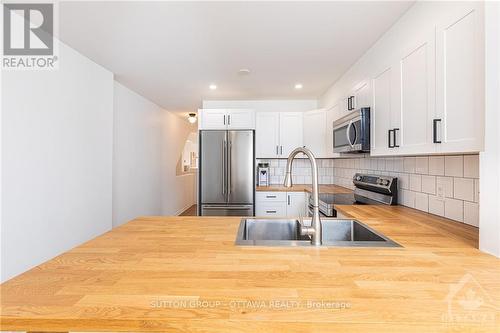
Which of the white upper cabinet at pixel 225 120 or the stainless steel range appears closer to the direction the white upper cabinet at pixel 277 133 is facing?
the stainless steel range

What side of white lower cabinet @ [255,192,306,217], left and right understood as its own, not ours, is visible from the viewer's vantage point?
front

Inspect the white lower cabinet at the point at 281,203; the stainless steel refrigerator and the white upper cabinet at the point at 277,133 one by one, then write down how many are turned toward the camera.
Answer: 3

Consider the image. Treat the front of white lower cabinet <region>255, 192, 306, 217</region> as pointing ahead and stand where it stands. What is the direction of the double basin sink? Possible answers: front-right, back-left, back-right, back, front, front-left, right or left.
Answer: front

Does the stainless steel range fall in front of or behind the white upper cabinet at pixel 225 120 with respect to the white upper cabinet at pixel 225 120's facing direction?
in front

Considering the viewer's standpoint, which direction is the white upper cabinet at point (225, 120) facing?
facing the viewer

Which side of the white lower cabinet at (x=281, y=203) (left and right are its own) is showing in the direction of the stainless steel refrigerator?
right

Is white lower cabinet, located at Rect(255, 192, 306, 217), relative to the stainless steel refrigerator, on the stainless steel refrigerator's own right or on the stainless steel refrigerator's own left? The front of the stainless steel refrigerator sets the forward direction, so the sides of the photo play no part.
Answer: on the stainless steel refrigerator's own left
